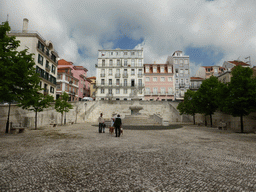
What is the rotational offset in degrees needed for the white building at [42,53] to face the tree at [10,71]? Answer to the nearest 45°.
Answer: approximately 45° to its right

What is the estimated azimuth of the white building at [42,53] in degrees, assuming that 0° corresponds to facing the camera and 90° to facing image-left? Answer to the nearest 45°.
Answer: approximately 315°

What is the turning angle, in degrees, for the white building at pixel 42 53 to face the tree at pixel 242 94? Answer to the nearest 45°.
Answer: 0° — it already faces it

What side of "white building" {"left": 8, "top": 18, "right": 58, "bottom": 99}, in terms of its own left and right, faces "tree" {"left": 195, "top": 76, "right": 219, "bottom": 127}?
front

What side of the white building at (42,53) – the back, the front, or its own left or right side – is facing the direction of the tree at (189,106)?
front
